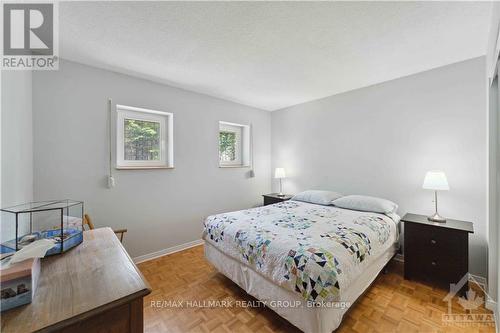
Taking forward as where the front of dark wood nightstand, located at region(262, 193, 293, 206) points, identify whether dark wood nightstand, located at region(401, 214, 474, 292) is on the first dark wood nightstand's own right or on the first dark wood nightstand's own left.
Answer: on the first dark wood nightstand's own left

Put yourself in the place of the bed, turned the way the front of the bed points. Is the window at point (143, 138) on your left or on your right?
on your right

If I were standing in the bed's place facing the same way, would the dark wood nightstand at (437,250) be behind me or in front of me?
behind

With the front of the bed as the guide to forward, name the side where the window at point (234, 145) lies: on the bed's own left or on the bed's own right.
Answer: on the bed's own right

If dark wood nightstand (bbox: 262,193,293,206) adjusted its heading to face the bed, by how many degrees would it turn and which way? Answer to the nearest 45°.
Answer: approximately 45° to its left

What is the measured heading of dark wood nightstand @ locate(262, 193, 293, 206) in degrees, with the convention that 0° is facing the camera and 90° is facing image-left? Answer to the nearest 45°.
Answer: approximately 45°
